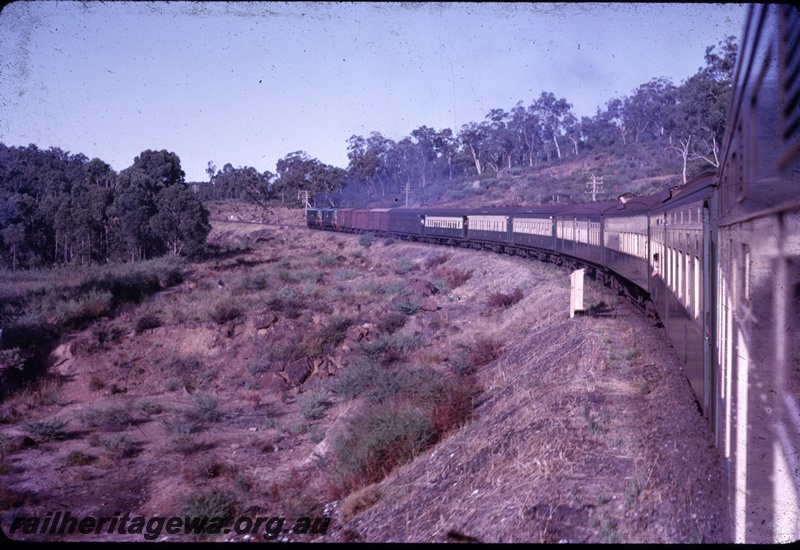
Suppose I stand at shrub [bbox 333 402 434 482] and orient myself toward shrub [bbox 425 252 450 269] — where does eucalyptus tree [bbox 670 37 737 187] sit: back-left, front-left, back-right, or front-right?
front-right

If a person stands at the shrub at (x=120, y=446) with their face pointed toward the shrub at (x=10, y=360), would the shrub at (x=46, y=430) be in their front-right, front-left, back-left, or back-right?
front-left

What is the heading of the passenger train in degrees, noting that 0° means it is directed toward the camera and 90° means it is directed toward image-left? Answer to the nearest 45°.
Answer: approximately 135°

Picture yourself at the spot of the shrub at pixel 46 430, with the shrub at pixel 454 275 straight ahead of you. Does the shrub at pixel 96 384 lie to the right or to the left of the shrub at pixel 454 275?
left

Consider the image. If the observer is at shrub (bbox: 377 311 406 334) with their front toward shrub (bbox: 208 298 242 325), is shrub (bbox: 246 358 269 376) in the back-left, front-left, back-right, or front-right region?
front-left

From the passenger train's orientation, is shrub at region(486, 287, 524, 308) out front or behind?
out front

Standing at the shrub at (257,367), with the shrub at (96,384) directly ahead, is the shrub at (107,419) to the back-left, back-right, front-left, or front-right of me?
front-left
